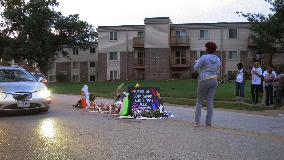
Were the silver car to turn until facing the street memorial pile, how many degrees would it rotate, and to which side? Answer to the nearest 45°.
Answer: approximately 45° to its left

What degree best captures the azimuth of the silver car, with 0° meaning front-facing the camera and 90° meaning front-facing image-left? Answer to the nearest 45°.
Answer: approximately 315°

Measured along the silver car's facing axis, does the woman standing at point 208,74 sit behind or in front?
in front

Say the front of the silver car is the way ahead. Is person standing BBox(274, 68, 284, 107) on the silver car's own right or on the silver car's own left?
on the silver car's own left

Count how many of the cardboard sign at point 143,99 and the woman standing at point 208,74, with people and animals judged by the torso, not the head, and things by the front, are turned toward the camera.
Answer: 1

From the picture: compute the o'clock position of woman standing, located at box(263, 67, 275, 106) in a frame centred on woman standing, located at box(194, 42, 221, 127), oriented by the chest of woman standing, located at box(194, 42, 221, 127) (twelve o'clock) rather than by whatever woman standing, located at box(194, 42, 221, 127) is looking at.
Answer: woman standing, located at box(263, 67, 275, 106) is roughly at 2 o'clock from woman standing, located at box(194, 42, 221, 127).

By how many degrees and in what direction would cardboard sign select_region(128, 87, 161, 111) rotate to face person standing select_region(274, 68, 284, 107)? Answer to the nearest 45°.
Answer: approximately 135° to its left

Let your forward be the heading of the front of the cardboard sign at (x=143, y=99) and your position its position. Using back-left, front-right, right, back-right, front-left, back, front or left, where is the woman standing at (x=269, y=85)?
back-left

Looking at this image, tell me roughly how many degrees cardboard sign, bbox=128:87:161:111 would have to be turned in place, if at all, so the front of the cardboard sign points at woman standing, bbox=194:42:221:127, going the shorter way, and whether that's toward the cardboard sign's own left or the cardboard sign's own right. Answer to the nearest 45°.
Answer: approximately 45° to the cardboard sign's own left

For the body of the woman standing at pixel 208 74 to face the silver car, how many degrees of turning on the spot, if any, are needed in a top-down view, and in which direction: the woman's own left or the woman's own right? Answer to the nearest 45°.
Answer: approximately 45° to the woman's own left

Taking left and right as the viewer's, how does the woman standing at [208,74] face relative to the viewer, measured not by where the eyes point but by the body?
facing away from the viewer and to the left of the viewer

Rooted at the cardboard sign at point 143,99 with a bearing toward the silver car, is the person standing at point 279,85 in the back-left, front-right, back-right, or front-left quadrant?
back-right

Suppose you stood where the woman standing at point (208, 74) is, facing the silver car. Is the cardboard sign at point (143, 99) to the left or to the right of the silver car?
right
